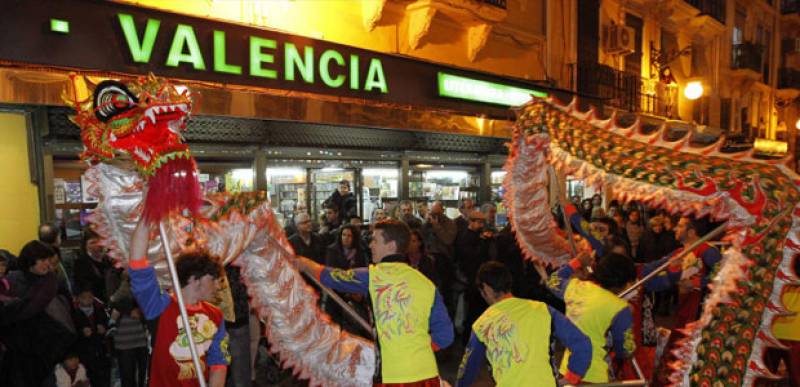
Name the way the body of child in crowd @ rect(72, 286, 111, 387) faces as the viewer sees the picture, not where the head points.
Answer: toward the camera

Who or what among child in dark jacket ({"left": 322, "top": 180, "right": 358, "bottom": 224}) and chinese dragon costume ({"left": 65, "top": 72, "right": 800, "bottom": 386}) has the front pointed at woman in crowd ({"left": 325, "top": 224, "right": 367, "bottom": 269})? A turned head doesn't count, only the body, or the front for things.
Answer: the child in dark jacket

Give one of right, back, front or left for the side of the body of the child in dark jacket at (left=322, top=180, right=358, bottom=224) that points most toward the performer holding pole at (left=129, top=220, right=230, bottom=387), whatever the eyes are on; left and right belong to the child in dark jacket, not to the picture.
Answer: front

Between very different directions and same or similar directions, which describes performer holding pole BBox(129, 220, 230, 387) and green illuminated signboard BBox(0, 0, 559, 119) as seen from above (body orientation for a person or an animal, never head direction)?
same or similar directions

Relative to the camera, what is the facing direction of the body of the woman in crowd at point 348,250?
toward the camera

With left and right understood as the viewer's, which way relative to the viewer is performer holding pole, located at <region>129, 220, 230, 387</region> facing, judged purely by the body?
facing the viewer and to the right of the viewer
